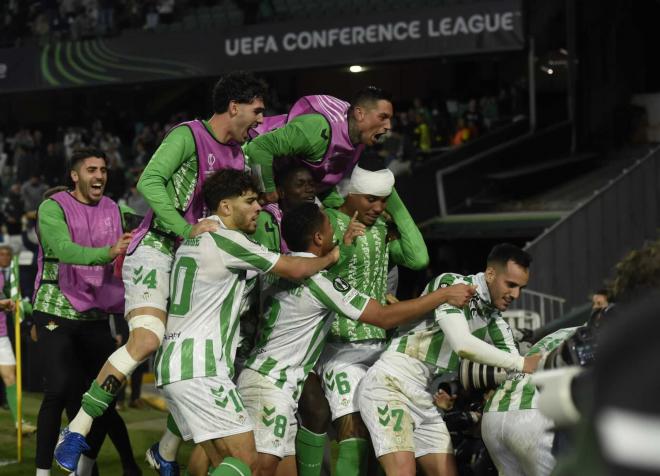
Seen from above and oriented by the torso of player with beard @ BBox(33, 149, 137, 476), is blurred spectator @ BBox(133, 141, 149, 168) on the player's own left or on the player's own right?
on the player's own left

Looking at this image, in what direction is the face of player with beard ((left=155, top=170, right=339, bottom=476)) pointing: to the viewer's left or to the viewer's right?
to the viewer's right

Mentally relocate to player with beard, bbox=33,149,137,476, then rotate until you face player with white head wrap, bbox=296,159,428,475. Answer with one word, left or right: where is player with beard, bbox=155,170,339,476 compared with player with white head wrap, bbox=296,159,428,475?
right

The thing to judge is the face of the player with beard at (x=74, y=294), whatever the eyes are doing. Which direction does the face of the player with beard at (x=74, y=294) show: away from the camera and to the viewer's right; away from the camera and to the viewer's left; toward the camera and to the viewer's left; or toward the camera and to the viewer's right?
toward the camera and to the viewer's right

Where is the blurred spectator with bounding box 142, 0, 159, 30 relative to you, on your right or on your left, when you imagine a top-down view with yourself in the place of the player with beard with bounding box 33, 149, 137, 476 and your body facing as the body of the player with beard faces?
on your left

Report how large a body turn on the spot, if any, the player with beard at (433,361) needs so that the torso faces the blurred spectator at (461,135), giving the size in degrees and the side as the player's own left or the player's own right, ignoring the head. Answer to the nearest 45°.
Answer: approximately 135° to the player's own left

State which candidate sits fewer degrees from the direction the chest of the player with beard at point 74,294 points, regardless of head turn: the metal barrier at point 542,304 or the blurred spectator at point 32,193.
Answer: the metal barrier

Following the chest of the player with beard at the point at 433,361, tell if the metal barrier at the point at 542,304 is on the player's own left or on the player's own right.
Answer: on the player's own left

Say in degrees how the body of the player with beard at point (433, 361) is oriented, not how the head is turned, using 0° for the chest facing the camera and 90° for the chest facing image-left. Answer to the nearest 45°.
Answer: approximately 315°
